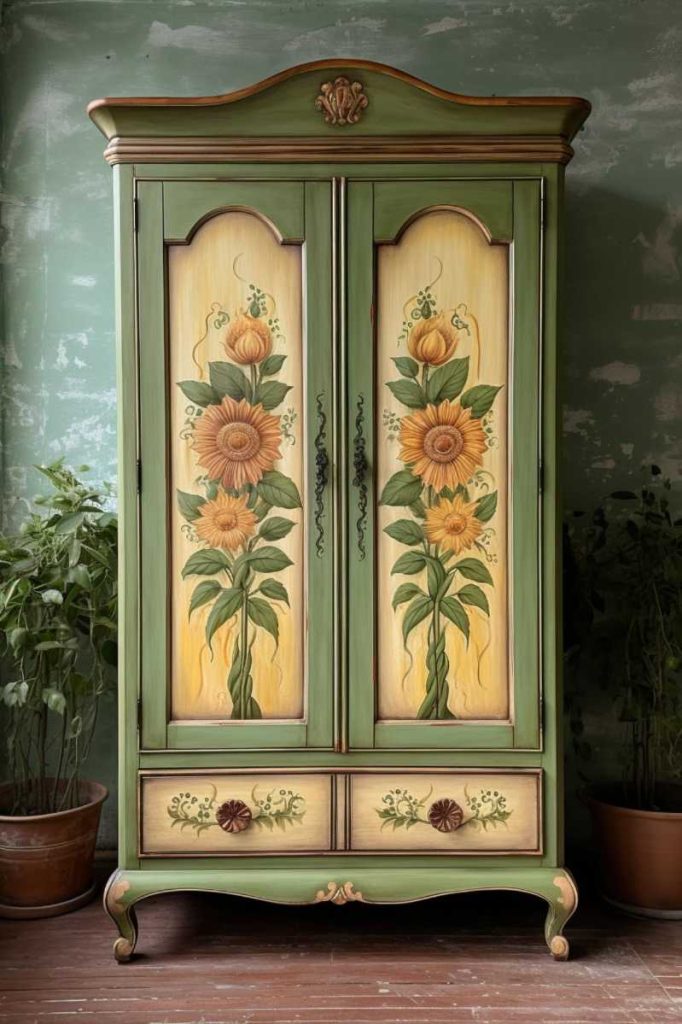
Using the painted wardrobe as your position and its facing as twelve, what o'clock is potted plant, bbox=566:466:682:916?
The potted plant is roughly at 8 o'clock from the painted wardrobe.

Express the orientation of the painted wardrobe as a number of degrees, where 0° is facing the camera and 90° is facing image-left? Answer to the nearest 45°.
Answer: approximately 0°

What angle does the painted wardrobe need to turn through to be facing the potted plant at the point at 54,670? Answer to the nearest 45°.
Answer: approximately 90° to its right
